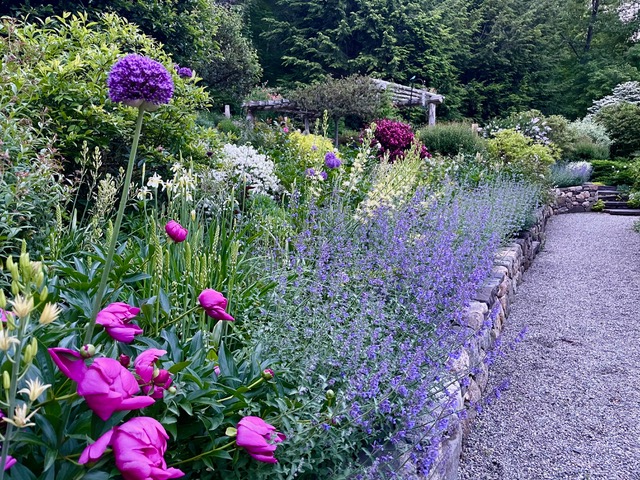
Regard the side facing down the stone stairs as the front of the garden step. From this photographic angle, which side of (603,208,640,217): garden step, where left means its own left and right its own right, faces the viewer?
front

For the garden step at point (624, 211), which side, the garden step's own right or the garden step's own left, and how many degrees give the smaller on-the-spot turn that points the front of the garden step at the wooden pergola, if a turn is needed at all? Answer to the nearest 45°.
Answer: approximately 135° to the garden step's own right

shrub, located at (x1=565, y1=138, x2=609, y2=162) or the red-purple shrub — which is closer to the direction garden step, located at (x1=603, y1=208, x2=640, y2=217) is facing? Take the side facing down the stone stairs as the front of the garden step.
the red-purple shrub

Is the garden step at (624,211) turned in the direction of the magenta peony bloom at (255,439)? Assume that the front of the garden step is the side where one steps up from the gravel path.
yes

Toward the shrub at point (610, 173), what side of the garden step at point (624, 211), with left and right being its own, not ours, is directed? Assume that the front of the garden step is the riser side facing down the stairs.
back

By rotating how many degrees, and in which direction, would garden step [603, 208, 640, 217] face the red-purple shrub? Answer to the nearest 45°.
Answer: approximately 45° to its right

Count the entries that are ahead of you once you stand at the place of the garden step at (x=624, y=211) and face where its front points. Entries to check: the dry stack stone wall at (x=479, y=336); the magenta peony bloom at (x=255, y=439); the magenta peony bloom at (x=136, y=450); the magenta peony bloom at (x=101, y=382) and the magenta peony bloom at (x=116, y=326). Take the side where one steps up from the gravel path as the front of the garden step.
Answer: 5

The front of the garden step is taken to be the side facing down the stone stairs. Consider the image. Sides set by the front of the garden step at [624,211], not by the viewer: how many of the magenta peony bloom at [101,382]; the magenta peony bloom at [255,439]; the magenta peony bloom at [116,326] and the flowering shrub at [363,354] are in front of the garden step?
4

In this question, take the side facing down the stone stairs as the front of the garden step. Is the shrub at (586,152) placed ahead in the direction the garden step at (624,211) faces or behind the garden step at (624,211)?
behind

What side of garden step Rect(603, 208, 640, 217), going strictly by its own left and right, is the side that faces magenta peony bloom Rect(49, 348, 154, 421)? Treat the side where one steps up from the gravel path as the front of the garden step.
front

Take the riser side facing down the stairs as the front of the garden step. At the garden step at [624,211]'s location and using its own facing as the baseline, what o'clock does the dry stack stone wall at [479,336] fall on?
The dry stack stone wall is roughly at 12 o'clock from the garden step.

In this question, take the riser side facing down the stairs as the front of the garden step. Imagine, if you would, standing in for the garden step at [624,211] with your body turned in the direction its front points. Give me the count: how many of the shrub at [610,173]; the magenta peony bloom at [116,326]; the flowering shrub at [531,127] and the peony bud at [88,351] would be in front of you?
2

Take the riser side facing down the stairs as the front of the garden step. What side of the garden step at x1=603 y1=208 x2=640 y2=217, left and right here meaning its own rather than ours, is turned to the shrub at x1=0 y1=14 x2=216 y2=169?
front
